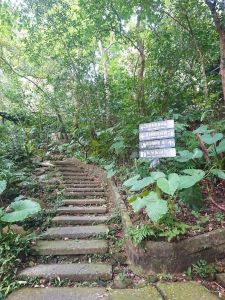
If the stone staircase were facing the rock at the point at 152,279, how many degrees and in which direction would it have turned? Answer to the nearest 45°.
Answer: approximately 45° to its left

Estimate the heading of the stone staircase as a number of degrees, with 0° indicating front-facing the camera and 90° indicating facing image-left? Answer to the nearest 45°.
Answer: approximately 0°

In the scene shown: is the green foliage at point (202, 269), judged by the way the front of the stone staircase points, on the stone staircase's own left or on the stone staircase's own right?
on the stone staircase's own left

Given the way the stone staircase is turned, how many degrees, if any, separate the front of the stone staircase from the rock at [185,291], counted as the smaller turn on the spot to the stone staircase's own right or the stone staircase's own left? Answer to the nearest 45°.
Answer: approximately 45° to the stone staircase's own left

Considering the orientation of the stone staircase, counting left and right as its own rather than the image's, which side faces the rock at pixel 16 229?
right
